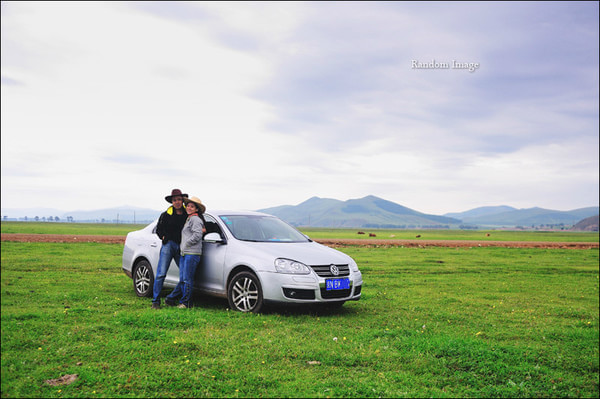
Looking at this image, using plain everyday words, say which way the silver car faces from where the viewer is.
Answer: facing the viewer and to the right of the viewer
